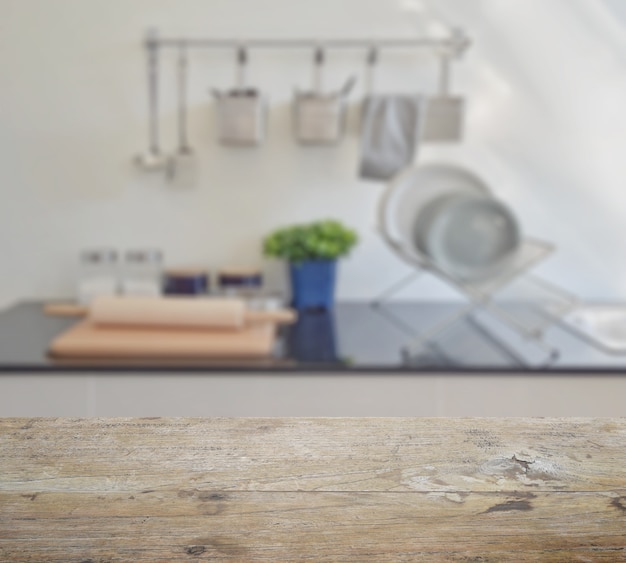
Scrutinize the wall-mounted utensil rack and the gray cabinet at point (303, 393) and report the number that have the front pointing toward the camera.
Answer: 2

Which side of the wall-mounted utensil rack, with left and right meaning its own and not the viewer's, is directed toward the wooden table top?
front

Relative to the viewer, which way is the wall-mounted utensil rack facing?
toward the camera

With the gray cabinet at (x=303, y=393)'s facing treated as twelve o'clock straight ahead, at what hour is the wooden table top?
The wooden table top is roughly at 12 o'clock from the gray cabinet.

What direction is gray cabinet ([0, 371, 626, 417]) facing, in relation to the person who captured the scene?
facing the viewer

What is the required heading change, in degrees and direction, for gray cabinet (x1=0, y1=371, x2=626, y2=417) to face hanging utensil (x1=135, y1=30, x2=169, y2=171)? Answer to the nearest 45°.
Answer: approximately 135° to its right

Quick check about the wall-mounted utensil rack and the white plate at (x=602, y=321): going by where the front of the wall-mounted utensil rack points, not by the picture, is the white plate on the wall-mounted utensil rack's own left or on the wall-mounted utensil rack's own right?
on the wall-mounted utensil rack's own left

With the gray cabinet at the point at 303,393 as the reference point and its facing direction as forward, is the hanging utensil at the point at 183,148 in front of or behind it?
behind
